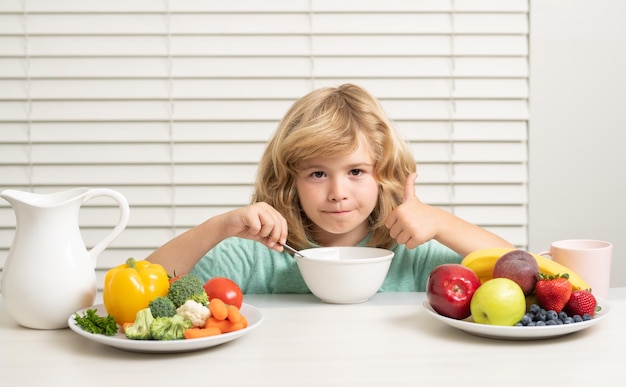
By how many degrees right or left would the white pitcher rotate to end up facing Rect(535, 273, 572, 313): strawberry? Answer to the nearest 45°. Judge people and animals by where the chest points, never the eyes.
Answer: approximately 135° to its left

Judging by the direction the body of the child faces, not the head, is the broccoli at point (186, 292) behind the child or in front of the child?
in front

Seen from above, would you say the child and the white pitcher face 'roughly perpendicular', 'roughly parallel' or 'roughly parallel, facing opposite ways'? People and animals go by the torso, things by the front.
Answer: roughly perpendicular

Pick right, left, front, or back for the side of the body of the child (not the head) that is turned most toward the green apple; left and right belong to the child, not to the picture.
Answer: front

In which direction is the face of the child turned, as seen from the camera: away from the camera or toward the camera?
toward the camera

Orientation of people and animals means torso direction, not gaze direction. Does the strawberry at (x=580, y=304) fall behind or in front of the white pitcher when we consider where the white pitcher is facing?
behind

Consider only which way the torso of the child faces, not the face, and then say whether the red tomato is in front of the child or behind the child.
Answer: in front

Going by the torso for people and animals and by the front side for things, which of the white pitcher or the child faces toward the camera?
the child

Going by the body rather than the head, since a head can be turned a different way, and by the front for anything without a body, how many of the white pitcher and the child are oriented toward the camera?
1

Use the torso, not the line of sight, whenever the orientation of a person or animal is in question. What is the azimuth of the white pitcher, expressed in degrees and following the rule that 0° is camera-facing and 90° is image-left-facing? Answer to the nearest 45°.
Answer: approximately 90°

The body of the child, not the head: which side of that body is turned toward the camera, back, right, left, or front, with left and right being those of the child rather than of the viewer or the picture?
front

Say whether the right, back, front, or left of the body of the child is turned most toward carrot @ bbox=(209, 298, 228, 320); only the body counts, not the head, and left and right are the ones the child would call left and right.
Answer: front

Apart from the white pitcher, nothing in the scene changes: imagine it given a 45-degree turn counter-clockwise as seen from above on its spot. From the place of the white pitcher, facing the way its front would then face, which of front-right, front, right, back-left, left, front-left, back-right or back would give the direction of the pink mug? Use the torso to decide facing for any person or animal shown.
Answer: back-left
